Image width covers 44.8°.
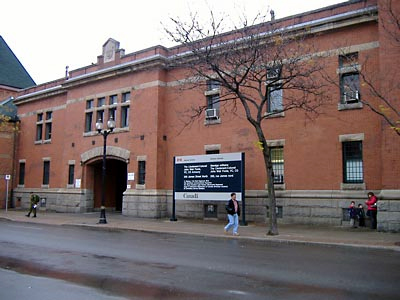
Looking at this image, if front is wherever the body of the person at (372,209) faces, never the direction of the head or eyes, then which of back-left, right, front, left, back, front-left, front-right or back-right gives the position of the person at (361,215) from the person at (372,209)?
front-right

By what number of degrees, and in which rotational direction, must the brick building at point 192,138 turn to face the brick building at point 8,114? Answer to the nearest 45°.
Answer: approximately 90° to its right

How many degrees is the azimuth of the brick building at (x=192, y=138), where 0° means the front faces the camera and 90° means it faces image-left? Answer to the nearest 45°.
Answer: approximately 45°

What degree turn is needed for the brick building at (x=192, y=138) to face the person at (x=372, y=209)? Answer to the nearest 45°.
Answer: approximately 90° to its left

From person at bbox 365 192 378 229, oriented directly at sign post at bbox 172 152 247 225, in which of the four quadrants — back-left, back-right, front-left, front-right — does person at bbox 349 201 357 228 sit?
front-right
